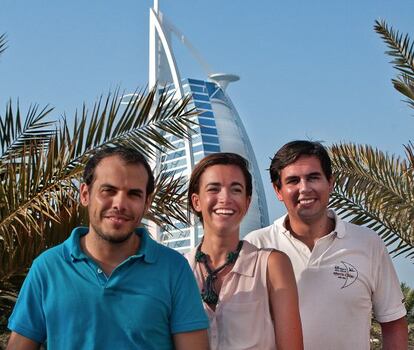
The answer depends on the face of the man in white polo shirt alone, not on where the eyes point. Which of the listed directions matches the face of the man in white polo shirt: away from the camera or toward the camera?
toward the camera

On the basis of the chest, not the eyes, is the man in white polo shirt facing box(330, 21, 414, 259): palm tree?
no

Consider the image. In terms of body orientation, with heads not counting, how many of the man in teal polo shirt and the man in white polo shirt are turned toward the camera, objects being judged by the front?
2

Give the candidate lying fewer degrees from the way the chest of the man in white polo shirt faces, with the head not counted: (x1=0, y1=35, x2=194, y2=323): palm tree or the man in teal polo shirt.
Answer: the man in teal polo shirt

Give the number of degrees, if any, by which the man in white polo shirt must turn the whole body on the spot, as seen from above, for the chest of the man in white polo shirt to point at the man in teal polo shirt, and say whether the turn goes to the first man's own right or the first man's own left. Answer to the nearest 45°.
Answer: approximately 45° to the first man's own right

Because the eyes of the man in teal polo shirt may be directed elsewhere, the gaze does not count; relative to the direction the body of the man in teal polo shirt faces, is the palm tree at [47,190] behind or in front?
behind

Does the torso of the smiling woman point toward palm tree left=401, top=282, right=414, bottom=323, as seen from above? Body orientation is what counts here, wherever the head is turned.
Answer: no

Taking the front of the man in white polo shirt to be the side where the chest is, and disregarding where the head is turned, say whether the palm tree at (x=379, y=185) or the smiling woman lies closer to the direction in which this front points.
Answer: the smiling woman

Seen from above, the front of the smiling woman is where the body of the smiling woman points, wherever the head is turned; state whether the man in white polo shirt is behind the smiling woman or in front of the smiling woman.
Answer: behind

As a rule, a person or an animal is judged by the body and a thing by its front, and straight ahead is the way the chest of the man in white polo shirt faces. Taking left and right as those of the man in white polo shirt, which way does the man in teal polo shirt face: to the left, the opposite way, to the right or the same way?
the same way

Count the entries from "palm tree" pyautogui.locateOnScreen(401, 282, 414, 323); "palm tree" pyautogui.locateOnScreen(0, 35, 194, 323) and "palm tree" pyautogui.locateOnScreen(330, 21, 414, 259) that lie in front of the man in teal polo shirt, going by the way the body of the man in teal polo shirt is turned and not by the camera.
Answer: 0

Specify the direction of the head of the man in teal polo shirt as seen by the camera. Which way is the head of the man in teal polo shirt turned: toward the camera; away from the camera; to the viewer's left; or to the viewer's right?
toward the camera

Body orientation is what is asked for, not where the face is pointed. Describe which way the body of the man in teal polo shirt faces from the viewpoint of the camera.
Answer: toward the camera
